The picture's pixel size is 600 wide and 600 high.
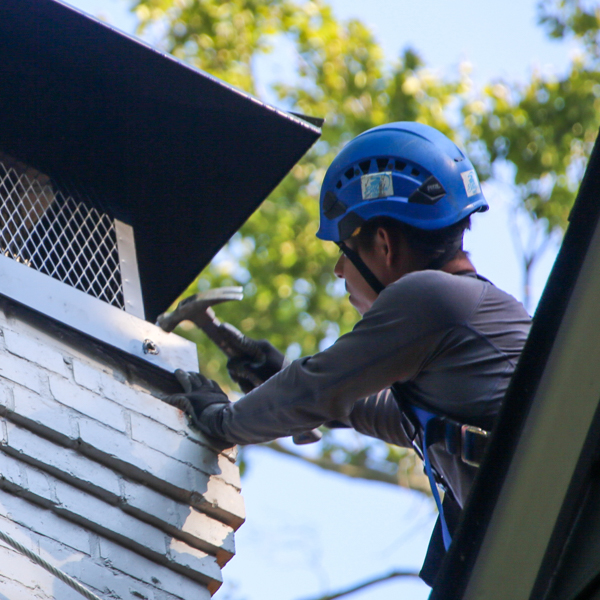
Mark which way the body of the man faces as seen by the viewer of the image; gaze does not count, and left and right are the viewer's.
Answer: facing away from the viewer and to the left of the viewer

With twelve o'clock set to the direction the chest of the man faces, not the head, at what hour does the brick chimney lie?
The brick chimney is roughly at 11 o'clock from the man.
